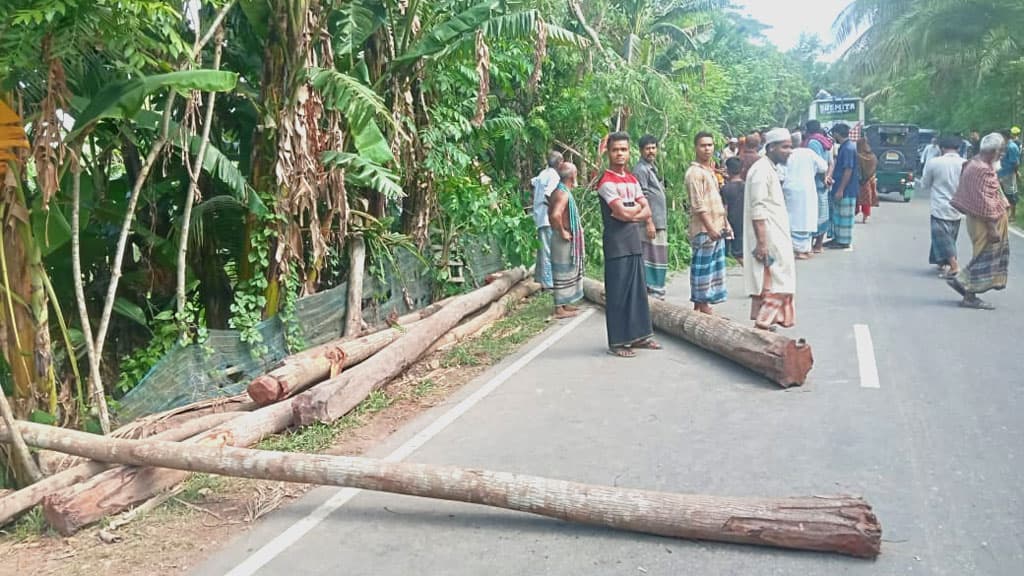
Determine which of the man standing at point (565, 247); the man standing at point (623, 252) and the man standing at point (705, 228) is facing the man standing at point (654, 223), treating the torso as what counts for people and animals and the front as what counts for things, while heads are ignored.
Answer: the man standing at point (565, 247)

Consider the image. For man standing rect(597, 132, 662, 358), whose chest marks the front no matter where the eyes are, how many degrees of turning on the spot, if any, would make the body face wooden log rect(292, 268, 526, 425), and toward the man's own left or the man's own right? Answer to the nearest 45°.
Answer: approximately 90° to the man's own right

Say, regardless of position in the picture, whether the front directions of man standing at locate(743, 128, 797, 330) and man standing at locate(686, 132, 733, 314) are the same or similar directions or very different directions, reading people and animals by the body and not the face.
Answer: same or similar directions

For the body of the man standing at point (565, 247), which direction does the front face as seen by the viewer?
to the viewer's right

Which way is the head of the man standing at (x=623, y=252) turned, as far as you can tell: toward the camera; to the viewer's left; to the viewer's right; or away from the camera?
toward the camera

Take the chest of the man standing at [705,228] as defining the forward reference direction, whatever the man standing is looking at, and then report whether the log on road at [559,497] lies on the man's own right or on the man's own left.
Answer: on the man's own right

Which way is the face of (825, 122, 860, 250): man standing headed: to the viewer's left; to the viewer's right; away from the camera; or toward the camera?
to the viewer's left

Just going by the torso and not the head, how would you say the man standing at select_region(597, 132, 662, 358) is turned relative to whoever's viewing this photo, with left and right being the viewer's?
facing the viewer and to the right of the viewer

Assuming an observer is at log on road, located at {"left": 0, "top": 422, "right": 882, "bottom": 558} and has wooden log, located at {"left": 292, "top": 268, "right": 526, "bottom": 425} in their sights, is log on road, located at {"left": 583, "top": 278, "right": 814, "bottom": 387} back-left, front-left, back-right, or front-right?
front-right

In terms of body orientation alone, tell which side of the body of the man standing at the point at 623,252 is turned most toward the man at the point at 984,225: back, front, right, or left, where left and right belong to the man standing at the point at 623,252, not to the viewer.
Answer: left
